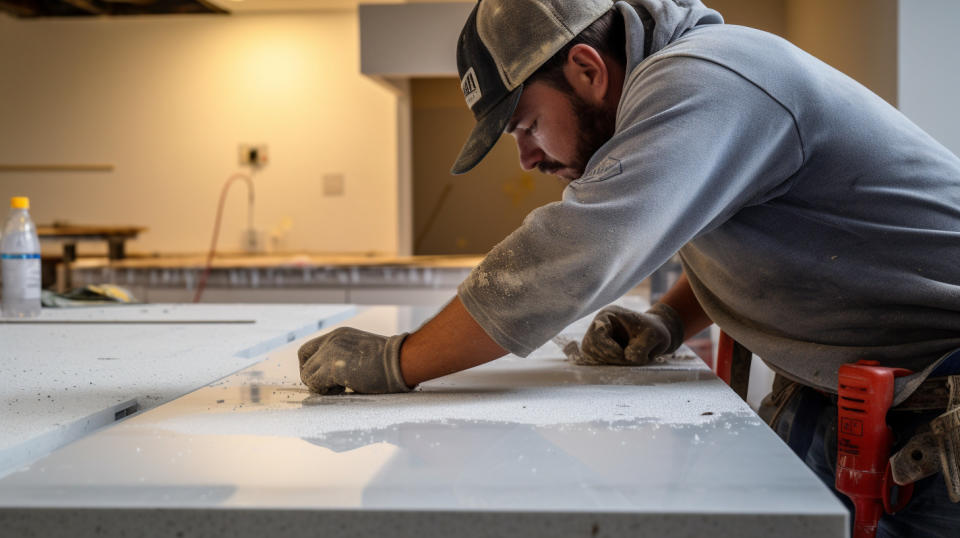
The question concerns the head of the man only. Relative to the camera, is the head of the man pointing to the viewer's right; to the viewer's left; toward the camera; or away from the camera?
to the viewer's left

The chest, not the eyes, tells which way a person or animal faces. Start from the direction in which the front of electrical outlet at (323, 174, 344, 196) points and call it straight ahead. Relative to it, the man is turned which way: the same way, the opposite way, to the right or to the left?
to the right

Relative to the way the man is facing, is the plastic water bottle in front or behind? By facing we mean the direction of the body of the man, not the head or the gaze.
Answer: in front

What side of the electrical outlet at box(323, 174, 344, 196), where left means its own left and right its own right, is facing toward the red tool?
front

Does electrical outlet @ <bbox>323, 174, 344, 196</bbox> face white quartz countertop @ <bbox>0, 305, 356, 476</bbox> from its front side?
yes

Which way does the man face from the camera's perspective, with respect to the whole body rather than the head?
to the viewer's left

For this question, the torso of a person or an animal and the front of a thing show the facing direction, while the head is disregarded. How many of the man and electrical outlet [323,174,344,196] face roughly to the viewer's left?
1

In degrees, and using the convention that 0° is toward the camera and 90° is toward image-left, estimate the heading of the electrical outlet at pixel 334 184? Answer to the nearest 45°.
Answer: approximately 0°

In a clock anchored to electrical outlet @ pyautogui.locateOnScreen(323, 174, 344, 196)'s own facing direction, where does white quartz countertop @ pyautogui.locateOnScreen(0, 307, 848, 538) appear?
The white quartz countertop is roughly at 12 o'clock from the electrical outlet.

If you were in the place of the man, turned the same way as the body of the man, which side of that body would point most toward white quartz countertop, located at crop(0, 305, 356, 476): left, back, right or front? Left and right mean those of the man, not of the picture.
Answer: front

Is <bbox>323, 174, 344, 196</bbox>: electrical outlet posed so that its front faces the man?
yes
